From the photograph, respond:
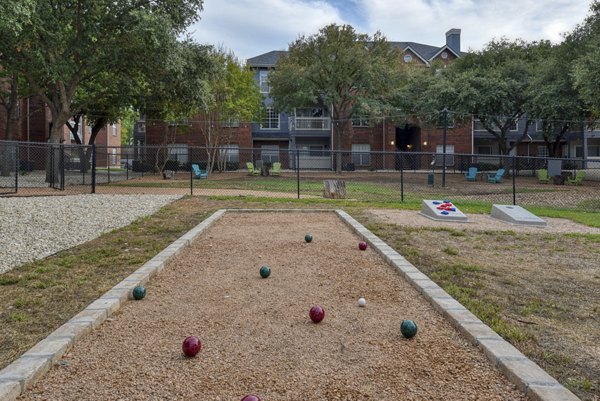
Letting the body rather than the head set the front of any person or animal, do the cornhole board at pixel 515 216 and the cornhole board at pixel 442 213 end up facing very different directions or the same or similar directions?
same or similar directions

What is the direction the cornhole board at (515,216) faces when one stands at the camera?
facing the viewer and to the right of the viewer

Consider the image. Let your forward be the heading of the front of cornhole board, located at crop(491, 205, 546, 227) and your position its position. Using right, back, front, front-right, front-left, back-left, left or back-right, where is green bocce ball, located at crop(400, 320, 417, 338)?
front-right
